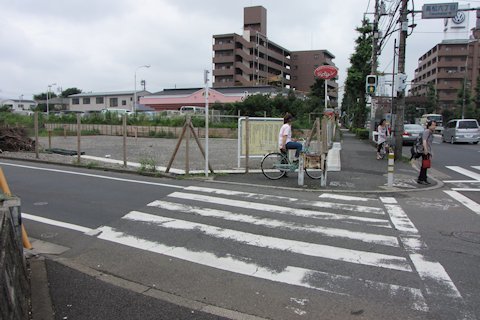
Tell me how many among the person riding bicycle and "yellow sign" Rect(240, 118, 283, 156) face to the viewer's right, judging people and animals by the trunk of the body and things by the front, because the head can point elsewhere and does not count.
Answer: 1

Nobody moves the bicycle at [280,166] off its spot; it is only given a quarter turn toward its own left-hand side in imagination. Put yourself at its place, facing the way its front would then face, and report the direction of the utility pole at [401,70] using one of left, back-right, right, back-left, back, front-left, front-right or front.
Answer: front-right

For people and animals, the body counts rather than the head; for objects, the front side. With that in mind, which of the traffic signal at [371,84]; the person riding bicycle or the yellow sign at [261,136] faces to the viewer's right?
the person riding bicycle

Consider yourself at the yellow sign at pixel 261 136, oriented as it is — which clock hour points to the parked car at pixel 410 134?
The parked car is roughly at 7 o'clock from the yellow sign.

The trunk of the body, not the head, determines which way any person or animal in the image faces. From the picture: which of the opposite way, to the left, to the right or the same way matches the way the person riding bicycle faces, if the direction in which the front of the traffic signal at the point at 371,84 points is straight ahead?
to the left

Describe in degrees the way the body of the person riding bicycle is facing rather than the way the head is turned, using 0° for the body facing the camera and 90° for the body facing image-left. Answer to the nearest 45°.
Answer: approximately 270°

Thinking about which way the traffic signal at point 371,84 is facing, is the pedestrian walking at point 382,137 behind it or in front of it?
in front

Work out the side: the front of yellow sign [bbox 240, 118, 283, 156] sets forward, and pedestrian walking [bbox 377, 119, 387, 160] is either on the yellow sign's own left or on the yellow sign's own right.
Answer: on the yellow sign's own left

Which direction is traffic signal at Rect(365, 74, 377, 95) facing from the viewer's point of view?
toward the camera

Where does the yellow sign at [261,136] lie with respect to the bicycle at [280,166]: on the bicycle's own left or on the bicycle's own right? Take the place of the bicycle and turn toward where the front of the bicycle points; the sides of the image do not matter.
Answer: on the bicycle's own left

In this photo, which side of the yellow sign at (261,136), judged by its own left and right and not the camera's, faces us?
front

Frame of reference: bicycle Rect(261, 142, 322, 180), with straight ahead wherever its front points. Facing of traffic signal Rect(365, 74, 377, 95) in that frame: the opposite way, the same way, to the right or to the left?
to the right

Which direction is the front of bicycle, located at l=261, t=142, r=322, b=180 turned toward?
to the viewer's right

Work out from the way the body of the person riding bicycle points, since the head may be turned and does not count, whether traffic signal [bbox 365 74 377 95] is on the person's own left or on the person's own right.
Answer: on the person's own left

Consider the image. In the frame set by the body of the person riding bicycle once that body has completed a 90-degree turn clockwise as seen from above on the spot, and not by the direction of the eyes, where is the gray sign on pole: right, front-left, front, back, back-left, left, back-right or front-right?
back-left

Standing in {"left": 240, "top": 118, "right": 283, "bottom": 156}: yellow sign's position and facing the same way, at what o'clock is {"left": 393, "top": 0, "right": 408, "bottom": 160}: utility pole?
The utility pole is roughly at 8 o'clock from the yellow sign.

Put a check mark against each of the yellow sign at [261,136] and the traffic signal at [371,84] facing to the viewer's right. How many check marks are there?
0

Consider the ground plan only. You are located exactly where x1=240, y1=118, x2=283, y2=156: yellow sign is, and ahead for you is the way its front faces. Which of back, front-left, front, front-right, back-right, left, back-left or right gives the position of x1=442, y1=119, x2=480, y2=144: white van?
back-left

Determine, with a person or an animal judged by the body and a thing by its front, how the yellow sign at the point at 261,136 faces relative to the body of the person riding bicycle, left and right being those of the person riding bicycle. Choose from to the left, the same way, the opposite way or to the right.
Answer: to the right

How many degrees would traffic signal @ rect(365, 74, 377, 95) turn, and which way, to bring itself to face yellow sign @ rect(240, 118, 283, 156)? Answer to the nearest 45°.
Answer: approximately 45° to its right

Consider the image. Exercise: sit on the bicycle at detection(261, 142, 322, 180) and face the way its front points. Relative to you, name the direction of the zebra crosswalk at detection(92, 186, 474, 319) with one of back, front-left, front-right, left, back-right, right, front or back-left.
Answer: right
